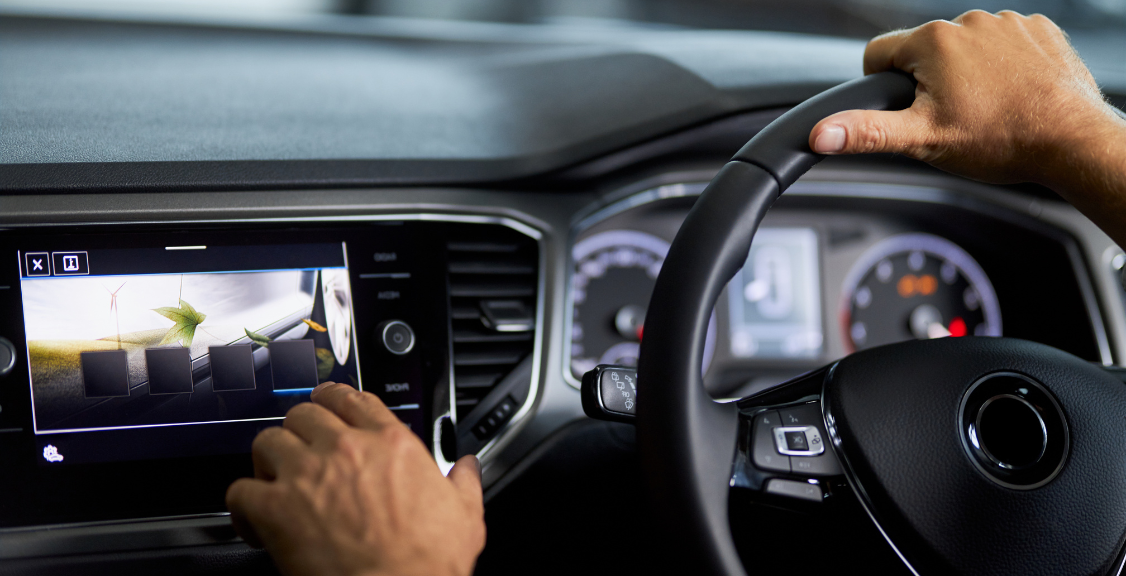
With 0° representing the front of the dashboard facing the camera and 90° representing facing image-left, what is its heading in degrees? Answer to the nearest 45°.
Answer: approximately 0°

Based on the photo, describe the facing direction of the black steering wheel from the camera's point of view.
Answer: facing the viewer

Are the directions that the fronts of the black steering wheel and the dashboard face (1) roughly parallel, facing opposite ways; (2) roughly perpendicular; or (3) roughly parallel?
roughly parallel

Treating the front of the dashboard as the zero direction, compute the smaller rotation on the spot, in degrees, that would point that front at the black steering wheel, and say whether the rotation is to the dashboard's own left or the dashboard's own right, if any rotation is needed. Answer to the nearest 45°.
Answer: approximately 45° to the dashboard's own left

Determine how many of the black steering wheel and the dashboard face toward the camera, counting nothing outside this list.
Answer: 2
